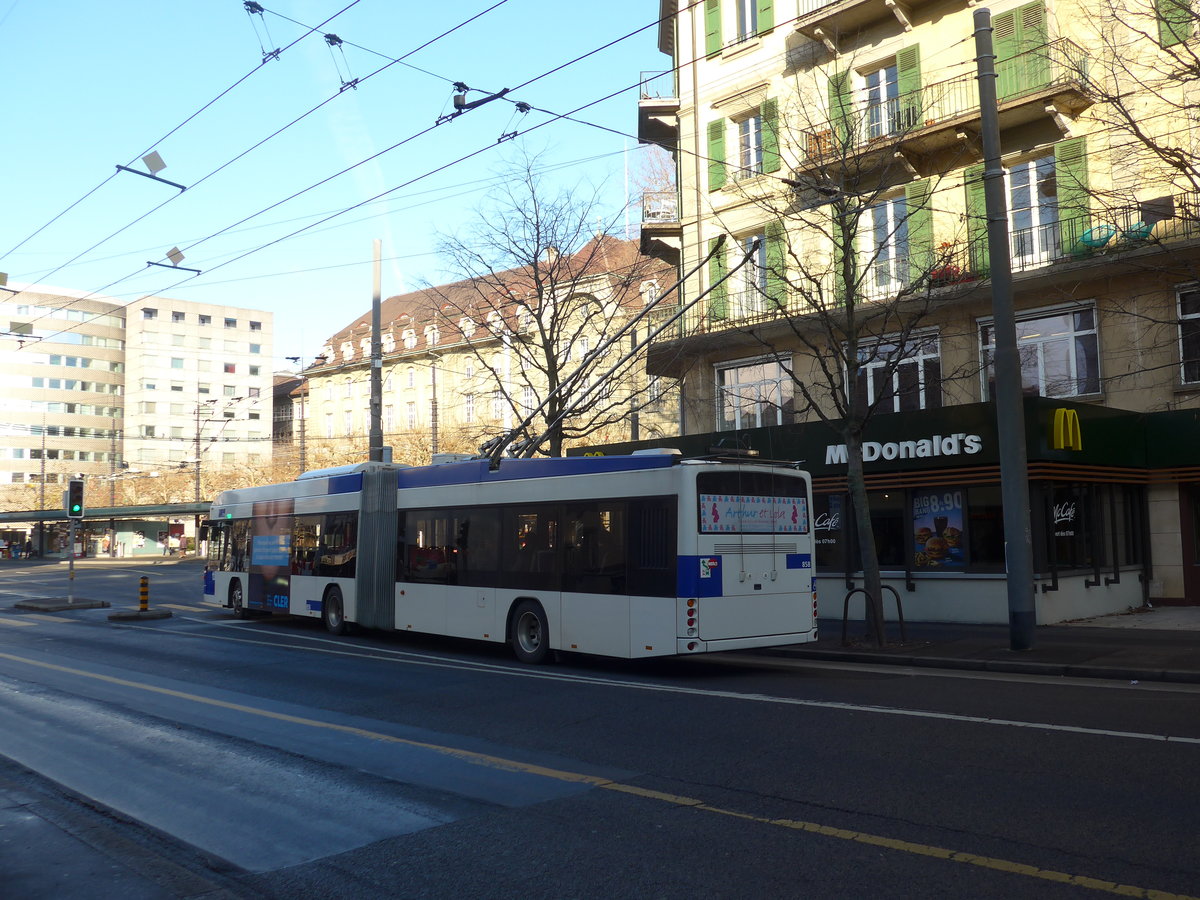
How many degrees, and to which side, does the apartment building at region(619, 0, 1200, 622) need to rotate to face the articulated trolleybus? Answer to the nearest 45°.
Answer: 0° — it already faces it

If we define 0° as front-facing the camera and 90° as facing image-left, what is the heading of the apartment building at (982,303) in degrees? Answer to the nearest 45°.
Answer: approximately 45°

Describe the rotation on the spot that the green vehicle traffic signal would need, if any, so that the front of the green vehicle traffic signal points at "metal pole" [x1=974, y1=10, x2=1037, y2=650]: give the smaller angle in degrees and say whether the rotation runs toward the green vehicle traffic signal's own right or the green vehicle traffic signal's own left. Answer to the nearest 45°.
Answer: approximately 45° to the green vehicle traffic signal's own left

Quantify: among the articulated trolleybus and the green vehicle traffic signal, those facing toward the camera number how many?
1

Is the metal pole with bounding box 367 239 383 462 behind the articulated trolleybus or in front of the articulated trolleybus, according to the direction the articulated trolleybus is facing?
in front

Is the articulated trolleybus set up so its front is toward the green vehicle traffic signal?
yes

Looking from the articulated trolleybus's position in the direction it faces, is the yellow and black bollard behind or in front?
in front

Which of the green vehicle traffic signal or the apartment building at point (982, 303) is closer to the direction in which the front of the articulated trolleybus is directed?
the green vehicle traffic signal

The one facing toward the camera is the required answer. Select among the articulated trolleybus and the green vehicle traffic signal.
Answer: the green vehicle traffic signal

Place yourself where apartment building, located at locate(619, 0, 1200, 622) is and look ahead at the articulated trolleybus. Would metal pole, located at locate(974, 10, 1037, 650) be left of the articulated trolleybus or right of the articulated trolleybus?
left

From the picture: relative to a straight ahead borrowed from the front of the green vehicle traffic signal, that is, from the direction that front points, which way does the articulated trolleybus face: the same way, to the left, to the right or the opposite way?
the opposite way

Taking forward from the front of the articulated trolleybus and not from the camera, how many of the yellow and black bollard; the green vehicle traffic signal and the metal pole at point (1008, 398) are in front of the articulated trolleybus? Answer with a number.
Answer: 2

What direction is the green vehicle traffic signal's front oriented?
toward the camera

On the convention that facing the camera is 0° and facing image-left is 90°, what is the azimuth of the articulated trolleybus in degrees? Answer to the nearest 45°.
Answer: approximately 135°
